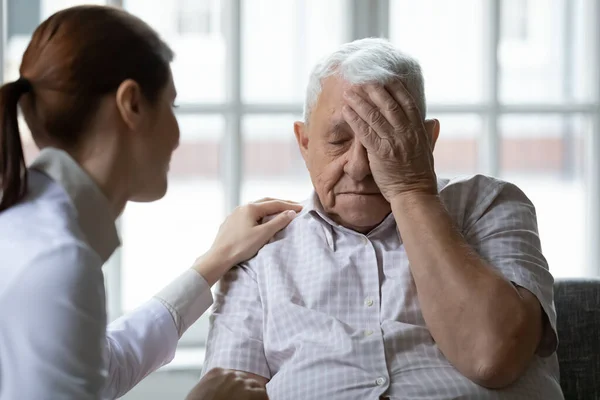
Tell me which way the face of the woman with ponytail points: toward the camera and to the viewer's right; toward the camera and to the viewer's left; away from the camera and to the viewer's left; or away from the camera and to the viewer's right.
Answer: away from the camera and to the viewer's right

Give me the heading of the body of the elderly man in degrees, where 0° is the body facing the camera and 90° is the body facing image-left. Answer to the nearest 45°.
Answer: approximately 0°

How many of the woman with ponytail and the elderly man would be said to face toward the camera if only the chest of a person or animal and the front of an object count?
1

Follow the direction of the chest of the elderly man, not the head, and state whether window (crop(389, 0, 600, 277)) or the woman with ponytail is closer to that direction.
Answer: the woman with ponytail

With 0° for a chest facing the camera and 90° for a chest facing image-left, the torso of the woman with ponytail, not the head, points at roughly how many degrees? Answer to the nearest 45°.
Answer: approximately 225°

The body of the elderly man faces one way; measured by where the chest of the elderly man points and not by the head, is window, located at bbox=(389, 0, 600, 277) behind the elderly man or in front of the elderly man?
behind

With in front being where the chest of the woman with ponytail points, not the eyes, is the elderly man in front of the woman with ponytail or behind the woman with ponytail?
in front

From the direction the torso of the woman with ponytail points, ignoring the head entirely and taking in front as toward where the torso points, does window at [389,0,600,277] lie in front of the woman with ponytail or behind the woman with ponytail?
in front
